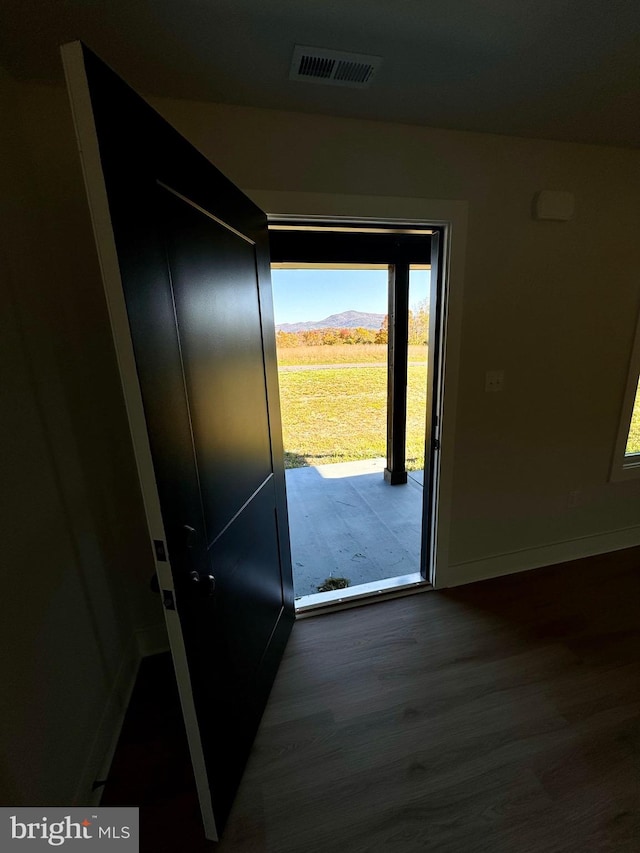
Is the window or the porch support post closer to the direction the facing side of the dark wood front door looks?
the window

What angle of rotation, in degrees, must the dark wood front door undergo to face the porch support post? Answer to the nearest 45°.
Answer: approximately 45° to its left

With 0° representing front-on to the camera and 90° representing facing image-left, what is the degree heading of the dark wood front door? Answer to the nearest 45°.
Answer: approximately 270°

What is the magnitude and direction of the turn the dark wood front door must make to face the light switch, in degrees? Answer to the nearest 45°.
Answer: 0° — it already faces it

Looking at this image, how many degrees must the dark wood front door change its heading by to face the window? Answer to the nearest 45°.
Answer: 0° — it already faces it

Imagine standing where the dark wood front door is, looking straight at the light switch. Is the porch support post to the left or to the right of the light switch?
left
